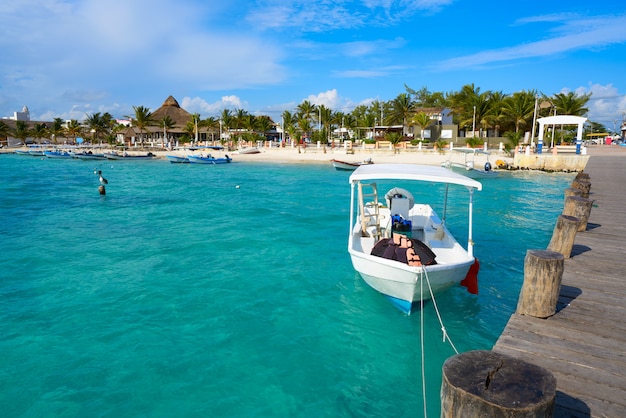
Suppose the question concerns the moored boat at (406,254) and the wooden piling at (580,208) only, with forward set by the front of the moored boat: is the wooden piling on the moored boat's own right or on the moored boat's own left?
on the moored boat's own left

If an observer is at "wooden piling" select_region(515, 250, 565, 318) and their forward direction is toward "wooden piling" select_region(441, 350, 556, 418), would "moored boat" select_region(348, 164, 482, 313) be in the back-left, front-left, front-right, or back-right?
back-right

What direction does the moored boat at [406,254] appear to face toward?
toward the camera

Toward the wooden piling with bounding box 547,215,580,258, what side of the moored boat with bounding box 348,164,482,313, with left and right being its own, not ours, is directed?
left

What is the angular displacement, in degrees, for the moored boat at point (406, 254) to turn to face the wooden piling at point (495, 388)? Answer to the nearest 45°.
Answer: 0° — it already faces it

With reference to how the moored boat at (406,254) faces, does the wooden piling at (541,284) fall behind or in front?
in front
